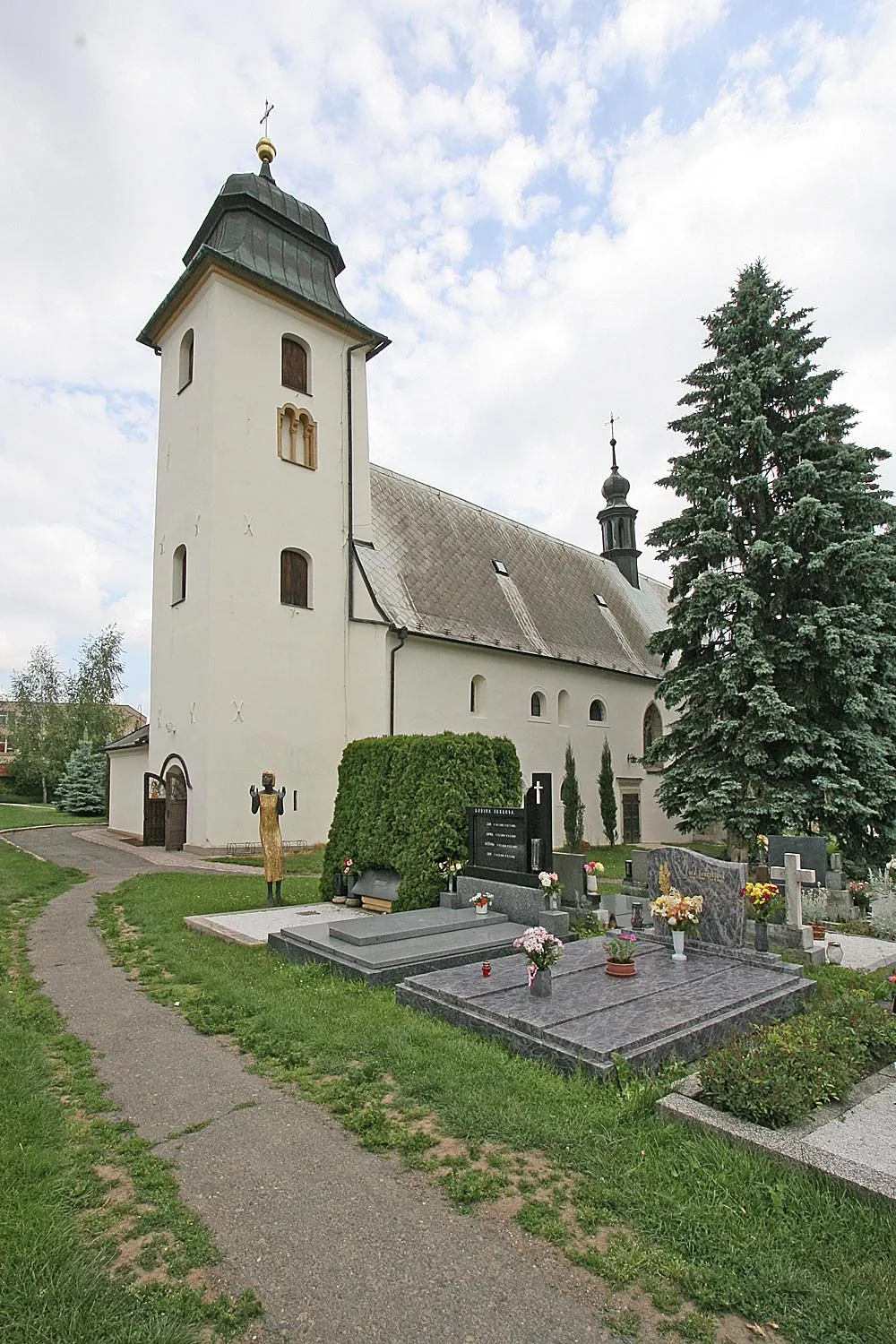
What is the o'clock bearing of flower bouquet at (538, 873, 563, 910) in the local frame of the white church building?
The flower bouquet is roughly at 10 o'clock from the white church building.

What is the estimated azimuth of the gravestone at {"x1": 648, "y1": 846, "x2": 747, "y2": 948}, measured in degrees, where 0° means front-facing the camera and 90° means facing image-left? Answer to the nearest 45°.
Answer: approximately 45°

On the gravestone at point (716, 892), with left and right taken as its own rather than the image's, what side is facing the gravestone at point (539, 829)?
right

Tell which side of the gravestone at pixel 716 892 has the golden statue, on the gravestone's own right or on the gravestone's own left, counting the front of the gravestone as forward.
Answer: on the gravestone's own right

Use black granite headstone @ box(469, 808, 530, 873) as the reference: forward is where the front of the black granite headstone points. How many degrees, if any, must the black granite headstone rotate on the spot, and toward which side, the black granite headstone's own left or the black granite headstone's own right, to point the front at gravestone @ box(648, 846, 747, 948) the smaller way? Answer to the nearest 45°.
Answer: approximately 90° to the black granite headstone's own left

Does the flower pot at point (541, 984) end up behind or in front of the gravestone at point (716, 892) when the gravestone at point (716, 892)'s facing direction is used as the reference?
in front

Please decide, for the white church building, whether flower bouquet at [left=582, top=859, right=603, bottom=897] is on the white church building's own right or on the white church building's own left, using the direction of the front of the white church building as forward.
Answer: on the white church building's own left

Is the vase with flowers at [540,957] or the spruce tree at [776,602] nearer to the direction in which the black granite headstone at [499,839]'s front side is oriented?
the vase with flowers

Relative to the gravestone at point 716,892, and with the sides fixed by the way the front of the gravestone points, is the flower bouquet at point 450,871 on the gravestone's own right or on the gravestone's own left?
on the gravestone's own right

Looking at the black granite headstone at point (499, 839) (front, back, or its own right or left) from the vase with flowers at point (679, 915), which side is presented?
left
